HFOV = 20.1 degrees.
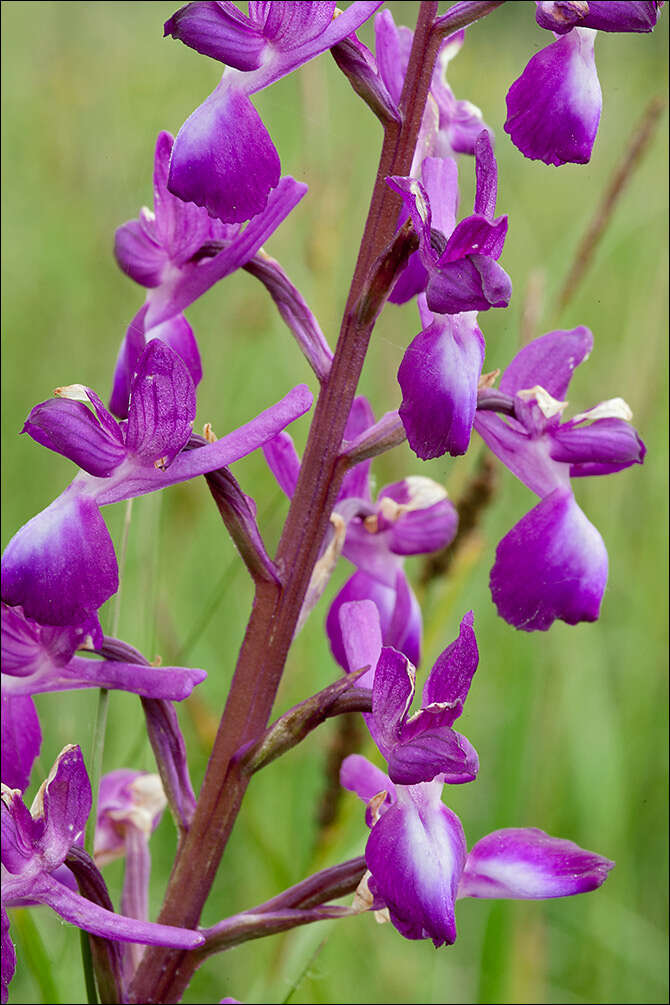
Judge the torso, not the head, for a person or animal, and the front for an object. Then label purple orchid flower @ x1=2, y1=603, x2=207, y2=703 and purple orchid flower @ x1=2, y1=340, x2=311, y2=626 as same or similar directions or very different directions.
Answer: same or similar directions

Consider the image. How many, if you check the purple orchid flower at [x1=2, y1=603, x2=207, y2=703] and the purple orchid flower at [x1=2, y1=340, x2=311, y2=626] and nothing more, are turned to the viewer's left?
2

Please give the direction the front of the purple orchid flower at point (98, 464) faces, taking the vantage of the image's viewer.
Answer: facing to the left of the viewer

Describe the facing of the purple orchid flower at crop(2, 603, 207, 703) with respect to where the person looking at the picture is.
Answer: facing to the left of the viewer
